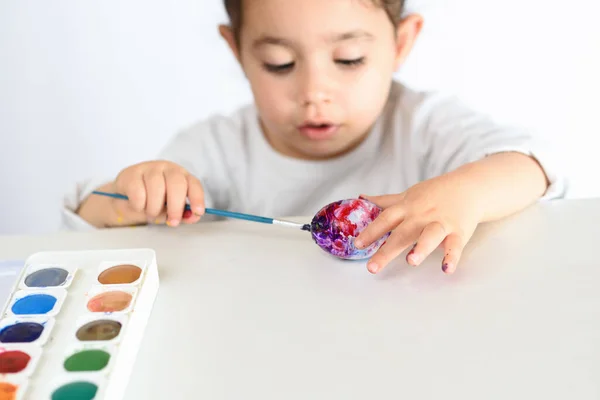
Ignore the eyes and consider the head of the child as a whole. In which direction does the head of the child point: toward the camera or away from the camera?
toward the camera

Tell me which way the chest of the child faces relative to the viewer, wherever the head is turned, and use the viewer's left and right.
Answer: facing the viewer
